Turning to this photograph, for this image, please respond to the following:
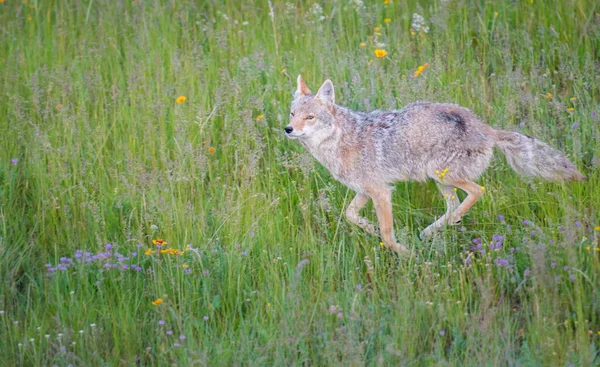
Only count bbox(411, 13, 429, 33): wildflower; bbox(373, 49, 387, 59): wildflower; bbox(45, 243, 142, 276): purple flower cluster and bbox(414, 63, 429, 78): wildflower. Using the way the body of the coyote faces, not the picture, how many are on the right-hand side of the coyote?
3

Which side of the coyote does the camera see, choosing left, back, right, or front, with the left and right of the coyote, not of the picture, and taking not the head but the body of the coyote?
left

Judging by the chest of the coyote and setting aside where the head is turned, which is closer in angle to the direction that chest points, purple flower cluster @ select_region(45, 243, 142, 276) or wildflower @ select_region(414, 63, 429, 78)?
the purple flower cluster

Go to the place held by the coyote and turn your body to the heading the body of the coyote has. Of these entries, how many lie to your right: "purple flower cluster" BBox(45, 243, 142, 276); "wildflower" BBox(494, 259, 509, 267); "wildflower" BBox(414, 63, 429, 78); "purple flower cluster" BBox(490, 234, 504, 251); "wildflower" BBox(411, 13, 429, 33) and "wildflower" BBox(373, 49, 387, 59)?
3

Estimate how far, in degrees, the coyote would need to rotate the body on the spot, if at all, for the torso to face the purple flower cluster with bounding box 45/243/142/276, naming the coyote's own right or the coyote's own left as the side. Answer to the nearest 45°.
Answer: approximately 45° to the coyote's own left

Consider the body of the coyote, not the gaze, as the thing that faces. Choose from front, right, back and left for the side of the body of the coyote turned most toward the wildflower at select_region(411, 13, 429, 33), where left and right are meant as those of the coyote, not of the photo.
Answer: right

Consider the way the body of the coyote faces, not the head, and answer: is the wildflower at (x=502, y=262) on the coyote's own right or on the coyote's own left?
on the coyote's own left

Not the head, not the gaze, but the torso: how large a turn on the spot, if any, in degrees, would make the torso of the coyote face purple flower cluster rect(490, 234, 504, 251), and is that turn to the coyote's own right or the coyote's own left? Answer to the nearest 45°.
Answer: approximately 135° to the coyote's own left

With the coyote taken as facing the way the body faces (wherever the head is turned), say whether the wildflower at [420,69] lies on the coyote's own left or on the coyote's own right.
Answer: on the coyote's own right

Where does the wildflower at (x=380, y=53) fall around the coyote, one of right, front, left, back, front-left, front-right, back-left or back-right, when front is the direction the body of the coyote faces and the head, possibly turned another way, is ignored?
right

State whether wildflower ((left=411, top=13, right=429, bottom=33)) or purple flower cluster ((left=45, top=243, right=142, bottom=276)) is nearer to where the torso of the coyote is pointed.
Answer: the purple flower cluster
